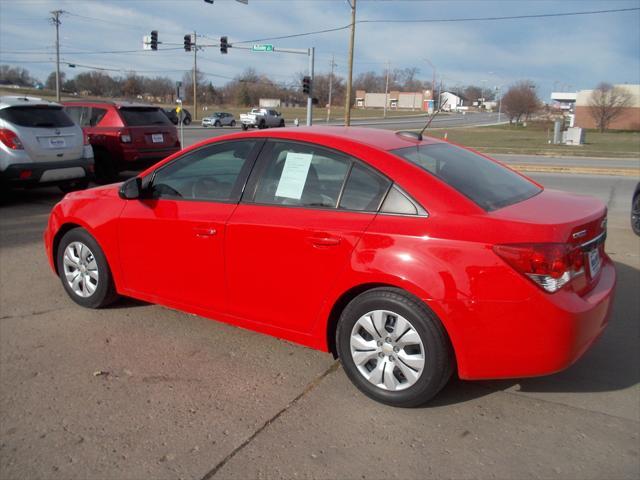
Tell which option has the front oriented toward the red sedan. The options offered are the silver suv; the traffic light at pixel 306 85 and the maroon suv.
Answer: the traffic light

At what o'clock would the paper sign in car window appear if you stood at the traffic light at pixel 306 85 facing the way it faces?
The paper sign in car window is roughly at 12 o'clock from the traffic light.

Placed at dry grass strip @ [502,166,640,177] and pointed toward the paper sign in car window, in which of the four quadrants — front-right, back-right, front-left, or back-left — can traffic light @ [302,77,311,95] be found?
back-right

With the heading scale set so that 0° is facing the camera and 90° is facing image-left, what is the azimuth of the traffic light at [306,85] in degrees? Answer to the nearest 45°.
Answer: approximately 0°

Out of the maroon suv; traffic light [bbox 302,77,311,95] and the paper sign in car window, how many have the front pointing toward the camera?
2

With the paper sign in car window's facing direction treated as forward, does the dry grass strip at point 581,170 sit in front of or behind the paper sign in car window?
behind

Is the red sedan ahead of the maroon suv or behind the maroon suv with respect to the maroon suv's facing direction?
behind

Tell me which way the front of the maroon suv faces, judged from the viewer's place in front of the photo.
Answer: facing away from the viewer and to the left of the viewer

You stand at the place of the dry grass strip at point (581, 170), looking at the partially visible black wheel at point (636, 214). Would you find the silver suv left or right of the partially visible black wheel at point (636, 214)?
right

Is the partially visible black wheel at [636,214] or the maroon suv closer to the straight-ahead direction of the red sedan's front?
the maroon suv

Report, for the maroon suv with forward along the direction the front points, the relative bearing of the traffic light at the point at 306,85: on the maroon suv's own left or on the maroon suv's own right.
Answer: on the maroon suv's own right
